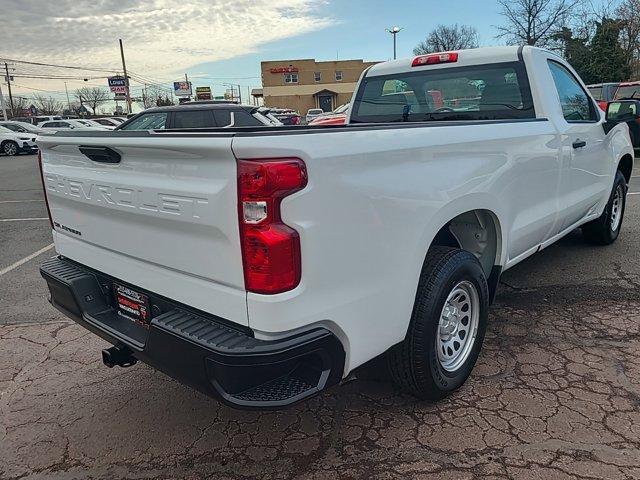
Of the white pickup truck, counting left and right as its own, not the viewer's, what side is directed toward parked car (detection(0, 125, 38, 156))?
left

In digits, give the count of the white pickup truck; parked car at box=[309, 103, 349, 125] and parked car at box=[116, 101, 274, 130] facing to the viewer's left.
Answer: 2

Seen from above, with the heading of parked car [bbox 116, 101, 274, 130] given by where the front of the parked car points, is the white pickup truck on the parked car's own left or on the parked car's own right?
on the parked car's own left

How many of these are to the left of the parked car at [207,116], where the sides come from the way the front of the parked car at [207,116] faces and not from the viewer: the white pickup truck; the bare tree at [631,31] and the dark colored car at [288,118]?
1

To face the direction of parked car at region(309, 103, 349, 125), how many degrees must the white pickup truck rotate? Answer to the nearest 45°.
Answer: approximately 45° to its left

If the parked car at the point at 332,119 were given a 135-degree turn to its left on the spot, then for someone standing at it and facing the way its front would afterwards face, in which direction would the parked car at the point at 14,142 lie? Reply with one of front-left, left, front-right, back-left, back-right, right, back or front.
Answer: back

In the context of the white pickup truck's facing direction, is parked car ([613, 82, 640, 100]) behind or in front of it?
in front

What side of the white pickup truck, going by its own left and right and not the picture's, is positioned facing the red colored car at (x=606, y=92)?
front

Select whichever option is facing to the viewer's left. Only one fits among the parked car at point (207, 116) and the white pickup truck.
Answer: the parked car

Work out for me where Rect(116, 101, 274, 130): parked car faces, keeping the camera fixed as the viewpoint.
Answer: facing to the left of the viewer

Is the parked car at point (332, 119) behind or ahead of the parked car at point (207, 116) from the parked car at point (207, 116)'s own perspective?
behind

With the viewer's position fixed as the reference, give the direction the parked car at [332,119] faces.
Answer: facing to the left of the viewer

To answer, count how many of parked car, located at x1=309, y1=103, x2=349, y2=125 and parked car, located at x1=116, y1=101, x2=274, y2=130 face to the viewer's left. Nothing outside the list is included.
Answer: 2

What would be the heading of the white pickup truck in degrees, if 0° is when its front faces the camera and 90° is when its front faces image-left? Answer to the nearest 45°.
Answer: approximately 225°
